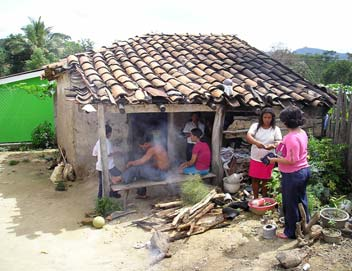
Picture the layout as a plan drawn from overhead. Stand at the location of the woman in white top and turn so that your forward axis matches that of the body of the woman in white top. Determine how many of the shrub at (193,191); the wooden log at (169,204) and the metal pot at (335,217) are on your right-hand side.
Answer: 2

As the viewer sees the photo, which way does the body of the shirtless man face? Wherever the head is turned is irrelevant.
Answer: to the viewer's left

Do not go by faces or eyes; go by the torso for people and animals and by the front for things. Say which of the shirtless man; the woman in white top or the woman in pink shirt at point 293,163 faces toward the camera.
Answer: the woman in white top

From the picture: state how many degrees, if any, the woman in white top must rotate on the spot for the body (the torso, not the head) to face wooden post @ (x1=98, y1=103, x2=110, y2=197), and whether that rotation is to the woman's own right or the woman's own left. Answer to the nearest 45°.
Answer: approximately 90° to the woman's own right

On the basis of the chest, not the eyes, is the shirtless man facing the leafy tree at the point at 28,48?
no

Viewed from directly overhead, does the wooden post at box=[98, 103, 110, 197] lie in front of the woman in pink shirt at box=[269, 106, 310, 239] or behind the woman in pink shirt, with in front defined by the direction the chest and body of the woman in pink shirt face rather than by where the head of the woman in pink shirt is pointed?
in front

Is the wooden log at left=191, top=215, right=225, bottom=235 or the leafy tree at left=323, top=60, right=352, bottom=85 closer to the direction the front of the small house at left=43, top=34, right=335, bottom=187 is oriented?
the wooden log

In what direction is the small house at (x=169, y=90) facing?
toward the camera

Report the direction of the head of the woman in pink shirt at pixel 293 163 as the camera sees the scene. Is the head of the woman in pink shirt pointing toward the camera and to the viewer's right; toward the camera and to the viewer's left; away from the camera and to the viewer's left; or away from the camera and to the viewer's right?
away from the camera and to the viewer's left

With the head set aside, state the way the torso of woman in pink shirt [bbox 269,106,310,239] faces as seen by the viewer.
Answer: to the viewer's left

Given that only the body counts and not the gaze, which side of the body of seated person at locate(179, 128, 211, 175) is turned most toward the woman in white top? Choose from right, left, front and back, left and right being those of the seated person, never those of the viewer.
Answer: back

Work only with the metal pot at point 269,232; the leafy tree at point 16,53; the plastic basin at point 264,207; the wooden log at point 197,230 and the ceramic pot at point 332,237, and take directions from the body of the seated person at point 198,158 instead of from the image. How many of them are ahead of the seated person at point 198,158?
1

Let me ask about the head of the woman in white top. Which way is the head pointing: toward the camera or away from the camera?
toward the camera

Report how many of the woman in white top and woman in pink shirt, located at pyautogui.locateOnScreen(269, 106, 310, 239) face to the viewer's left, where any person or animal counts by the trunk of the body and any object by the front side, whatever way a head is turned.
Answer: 1

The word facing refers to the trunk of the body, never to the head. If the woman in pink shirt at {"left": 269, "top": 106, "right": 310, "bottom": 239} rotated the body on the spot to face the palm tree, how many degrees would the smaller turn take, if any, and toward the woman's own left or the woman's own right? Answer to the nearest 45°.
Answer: approximately 45° to the woman's own right
